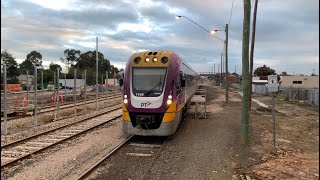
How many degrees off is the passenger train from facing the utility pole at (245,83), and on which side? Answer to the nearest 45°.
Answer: approximately 90° to its left

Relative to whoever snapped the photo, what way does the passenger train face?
facing the viewer

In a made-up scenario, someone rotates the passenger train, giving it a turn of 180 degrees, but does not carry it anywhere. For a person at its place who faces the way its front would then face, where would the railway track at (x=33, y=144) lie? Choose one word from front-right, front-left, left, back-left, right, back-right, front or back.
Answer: left
